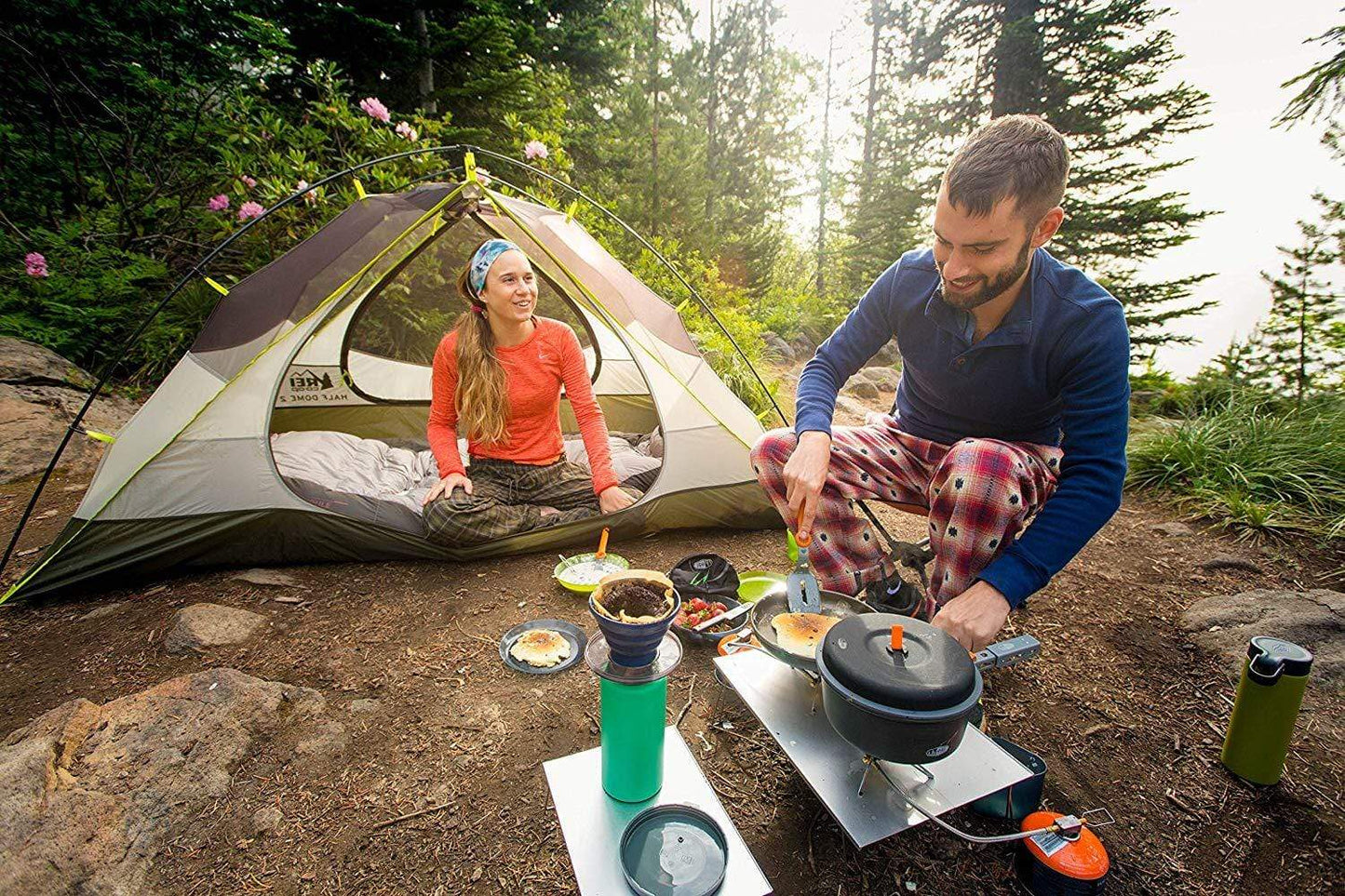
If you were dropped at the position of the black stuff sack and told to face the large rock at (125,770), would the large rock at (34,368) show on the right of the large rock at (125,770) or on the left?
right

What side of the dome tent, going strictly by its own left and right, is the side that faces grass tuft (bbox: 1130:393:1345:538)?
left

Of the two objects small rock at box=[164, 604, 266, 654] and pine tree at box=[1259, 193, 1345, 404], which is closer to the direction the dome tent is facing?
the small rock

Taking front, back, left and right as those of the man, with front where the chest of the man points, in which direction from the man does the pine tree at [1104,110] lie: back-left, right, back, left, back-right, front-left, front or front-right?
back-right

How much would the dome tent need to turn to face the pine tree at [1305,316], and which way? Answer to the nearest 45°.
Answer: approximately 90° to its left

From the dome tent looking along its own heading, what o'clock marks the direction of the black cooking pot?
The black cooking pot is roughly at 11 o'clock from the dome tent.

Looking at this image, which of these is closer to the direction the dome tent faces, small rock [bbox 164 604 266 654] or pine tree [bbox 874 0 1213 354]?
the small rock

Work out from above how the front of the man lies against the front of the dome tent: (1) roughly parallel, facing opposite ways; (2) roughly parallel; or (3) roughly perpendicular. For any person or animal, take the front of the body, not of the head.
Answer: roughly perpendicular

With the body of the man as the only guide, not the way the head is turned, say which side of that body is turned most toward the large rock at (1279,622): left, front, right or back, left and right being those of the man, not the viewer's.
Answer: left

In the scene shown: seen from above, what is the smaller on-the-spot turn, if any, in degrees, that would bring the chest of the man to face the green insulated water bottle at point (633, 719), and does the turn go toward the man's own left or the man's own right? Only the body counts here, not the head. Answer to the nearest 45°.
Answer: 0° — they already face it

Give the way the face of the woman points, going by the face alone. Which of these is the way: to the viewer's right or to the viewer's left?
to the viewer's right

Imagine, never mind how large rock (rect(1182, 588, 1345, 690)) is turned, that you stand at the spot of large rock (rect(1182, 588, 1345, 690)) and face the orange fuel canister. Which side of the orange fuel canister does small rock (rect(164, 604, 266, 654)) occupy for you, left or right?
right

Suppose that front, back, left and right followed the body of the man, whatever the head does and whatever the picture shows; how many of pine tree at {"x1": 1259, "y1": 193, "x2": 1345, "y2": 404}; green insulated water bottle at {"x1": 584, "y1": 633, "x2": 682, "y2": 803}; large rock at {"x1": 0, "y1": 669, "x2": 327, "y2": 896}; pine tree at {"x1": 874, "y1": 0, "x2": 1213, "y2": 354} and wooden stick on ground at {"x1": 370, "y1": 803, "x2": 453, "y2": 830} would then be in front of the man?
3
